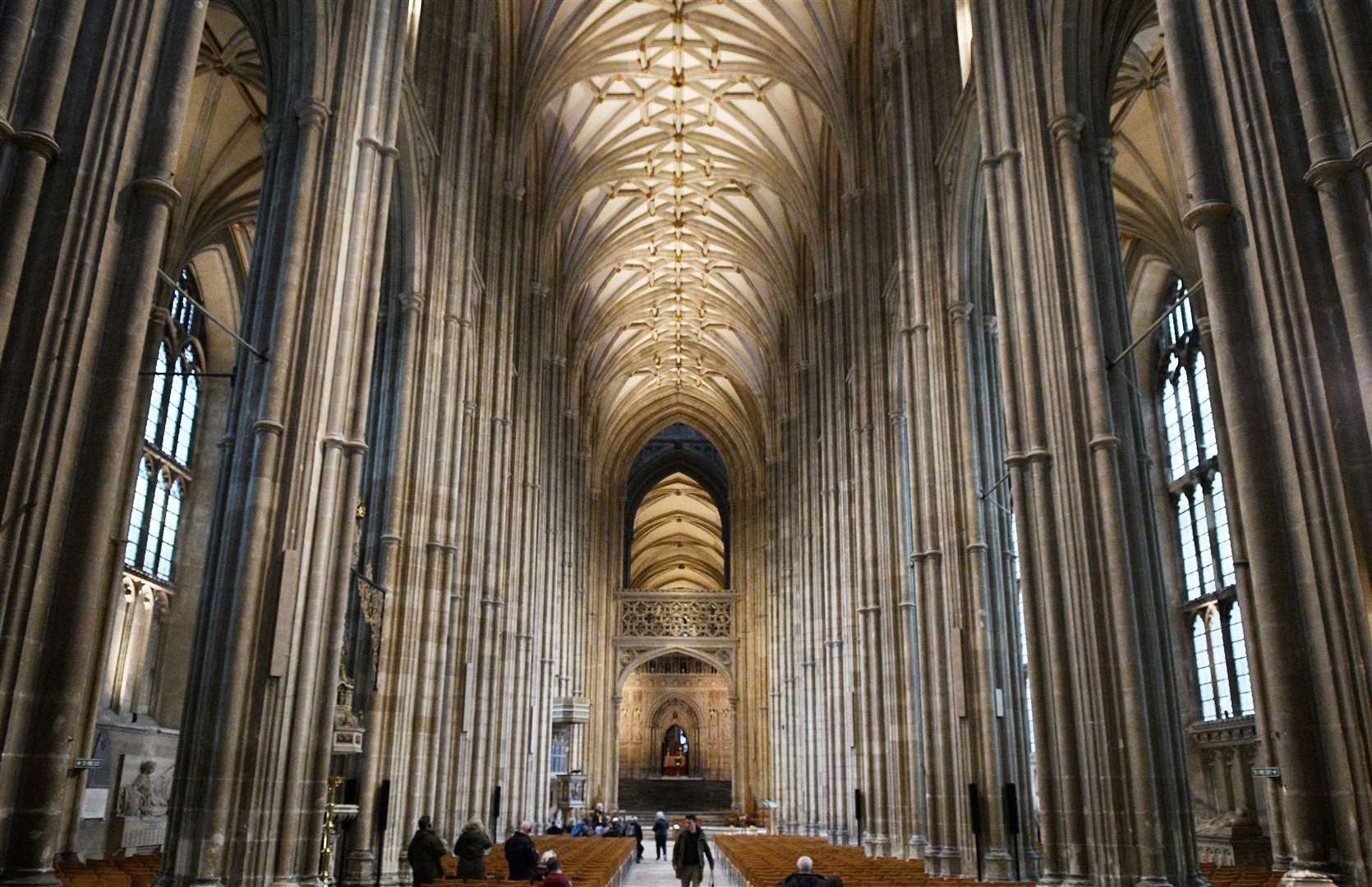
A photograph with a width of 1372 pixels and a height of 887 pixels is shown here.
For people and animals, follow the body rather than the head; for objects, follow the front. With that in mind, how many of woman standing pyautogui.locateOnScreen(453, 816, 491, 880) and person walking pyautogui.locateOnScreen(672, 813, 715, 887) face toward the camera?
1

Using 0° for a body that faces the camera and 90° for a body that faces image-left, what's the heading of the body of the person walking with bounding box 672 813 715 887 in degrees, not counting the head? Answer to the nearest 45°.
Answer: approximately 0°

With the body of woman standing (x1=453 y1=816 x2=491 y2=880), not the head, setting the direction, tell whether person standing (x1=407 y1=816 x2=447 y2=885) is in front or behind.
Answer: behind

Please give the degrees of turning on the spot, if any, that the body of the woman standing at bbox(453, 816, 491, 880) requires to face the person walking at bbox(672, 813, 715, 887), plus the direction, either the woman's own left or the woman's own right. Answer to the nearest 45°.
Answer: approximately 45° to the woman's own right

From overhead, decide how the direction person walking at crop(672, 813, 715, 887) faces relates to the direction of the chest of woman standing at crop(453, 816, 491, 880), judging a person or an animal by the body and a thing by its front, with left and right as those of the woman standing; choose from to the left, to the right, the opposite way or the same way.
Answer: the opposite way

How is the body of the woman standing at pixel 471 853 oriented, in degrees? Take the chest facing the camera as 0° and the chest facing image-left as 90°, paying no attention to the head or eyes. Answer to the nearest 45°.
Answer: approximately 180°

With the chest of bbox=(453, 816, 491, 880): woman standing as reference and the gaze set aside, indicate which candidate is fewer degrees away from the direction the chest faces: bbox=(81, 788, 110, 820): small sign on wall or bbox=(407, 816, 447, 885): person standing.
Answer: the small sign on wall

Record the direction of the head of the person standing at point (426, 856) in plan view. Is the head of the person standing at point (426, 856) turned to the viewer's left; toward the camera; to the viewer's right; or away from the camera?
away from the camera
